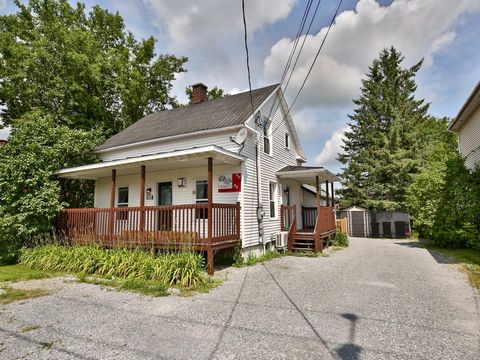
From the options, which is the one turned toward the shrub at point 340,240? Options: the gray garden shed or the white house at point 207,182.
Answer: the gray garden shed

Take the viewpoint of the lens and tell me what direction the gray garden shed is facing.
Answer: facing the viewer

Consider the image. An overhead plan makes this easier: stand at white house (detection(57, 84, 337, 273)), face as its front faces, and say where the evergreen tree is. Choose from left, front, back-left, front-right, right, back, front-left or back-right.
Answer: back

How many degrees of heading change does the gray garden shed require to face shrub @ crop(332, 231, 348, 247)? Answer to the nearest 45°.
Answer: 0° — it already faces it

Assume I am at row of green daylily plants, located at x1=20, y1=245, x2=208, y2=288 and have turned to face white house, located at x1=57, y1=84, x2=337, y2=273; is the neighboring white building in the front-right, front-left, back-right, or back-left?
front-right

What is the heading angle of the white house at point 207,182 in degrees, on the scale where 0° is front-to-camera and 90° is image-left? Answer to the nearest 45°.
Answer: approximately 45°

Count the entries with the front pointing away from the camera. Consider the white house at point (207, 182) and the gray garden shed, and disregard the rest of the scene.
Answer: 0

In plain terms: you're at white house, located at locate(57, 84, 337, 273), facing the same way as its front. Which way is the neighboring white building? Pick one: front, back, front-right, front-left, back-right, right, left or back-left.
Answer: back-left

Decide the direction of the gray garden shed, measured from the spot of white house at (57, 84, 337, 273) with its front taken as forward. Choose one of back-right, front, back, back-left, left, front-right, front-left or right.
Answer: back

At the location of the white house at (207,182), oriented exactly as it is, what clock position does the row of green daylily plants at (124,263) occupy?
The row of green daylily plants is roughly at 12 o'clock from the white house.
